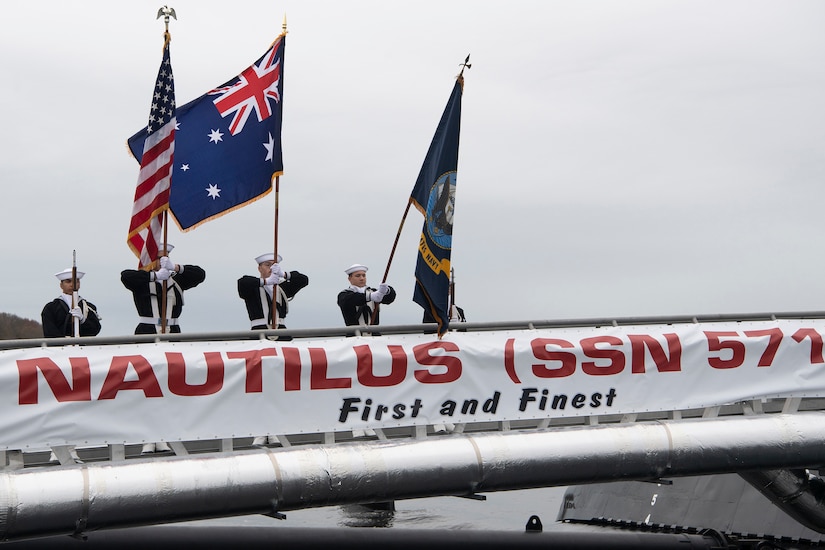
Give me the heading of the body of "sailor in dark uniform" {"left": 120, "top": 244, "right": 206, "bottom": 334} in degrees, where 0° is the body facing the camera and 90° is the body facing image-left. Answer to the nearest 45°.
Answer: approximately 0°

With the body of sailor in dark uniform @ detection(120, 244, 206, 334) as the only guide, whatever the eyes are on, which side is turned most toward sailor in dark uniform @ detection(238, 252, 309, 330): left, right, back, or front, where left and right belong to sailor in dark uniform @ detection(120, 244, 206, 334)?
left

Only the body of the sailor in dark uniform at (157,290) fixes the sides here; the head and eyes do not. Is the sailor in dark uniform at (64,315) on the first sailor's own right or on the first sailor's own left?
on the first sailor's own right

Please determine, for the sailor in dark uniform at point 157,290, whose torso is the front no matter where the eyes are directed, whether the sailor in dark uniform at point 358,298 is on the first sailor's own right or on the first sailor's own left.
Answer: on the first sailor's own left
